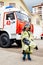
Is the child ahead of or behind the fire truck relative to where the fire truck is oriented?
ahead
